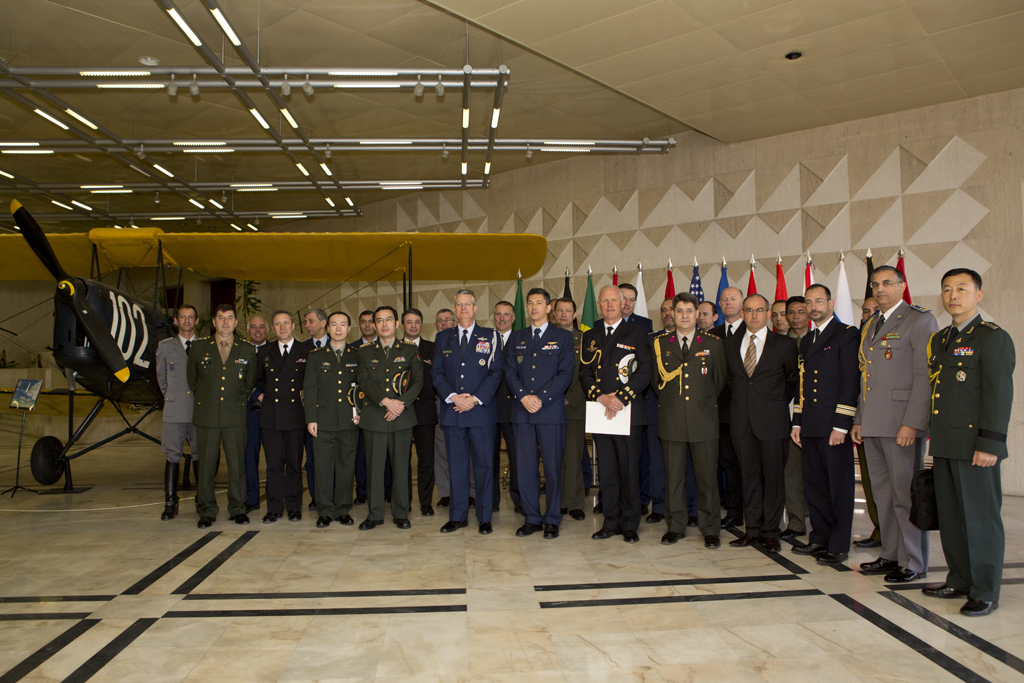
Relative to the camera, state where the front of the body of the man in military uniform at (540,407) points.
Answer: toward the camera

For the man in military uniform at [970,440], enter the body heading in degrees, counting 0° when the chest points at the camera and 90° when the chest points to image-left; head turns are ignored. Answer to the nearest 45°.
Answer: approximately 45°

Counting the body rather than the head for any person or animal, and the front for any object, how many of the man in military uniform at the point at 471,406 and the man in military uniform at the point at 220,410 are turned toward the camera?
2

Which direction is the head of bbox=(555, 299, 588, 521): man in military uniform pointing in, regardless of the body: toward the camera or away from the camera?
toward the camera

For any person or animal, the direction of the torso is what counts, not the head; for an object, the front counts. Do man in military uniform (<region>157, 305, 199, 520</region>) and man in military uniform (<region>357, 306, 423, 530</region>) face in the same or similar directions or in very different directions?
same or similar directions

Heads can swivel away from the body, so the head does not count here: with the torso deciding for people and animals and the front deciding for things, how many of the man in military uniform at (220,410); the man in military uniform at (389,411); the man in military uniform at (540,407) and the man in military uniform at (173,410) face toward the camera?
4

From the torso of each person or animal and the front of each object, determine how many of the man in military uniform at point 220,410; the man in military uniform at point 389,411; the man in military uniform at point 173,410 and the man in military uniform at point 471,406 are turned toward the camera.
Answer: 4

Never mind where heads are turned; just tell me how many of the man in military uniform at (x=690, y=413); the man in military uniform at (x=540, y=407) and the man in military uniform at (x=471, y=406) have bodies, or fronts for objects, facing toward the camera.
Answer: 3

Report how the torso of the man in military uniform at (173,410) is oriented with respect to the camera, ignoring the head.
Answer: toward the camera
